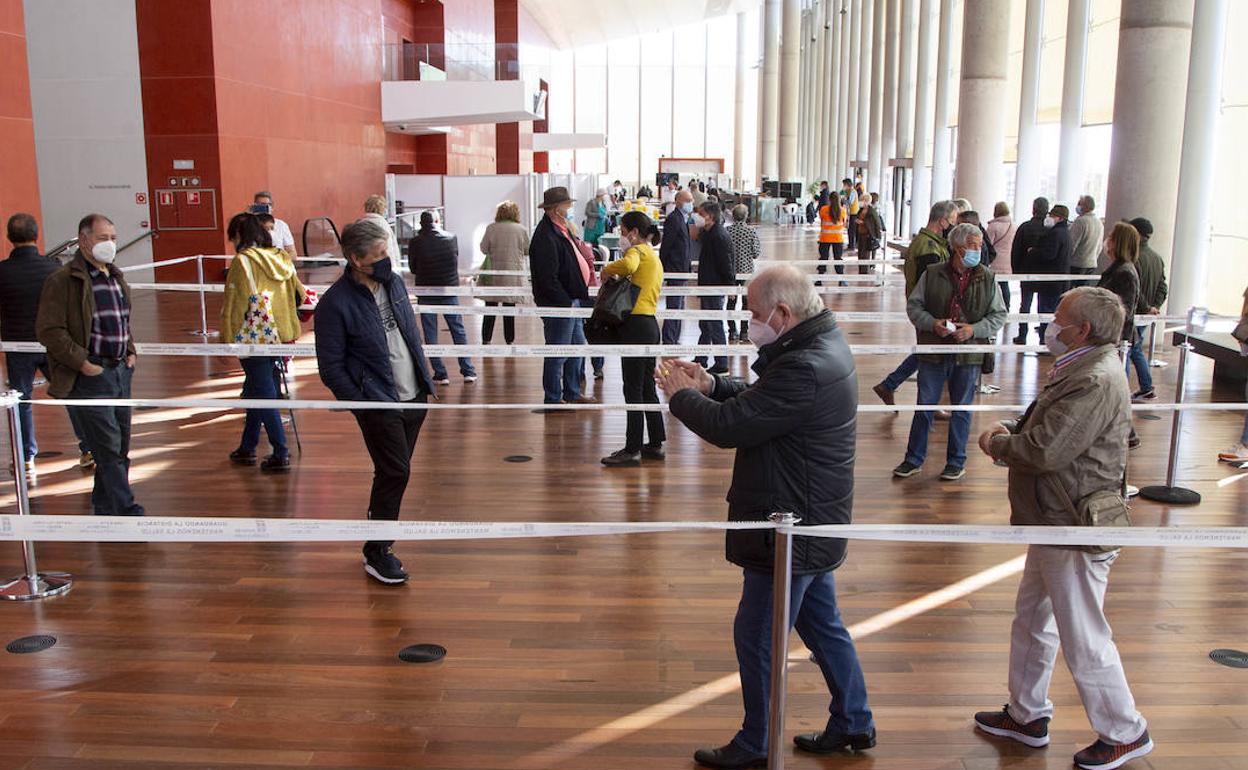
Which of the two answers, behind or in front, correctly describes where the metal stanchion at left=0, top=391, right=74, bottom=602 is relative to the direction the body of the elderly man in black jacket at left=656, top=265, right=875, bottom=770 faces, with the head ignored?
in front

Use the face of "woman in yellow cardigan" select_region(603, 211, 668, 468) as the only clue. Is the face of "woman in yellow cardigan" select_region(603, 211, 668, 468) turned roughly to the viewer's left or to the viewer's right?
to the viewer's left

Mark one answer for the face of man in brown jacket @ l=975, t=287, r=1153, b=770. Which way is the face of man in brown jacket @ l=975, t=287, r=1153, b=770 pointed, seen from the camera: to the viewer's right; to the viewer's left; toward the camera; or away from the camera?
to the viewer's left

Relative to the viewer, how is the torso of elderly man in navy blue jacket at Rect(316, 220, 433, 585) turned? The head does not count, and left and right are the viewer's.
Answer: facing the viewer and to the right of the viewer

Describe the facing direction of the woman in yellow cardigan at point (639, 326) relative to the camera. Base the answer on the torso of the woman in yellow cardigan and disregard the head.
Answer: to the viewer's left

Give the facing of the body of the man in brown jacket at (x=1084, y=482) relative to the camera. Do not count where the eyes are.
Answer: to the viewer's left

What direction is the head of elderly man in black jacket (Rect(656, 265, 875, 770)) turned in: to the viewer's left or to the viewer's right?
to the viewer's left

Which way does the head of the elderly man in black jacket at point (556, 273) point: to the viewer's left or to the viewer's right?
to the viewer's right

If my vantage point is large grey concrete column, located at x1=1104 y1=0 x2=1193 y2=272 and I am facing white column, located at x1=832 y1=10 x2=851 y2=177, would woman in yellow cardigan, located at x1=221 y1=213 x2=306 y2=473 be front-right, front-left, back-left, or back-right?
back-left

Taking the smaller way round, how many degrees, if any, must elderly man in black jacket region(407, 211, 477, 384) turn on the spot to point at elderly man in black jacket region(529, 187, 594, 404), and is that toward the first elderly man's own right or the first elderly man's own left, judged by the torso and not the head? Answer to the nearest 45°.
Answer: approximately 135° to the first elderly man's own right

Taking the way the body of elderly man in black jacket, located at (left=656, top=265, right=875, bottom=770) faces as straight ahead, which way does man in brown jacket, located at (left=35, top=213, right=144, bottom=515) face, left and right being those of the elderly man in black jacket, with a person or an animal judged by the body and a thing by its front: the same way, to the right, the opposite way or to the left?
the opposite way

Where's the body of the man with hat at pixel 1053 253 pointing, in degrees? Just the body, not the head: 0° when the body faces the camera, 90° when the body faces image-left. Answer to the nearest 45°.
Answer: approximately 90°

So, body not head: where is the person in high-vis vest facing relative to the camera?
away from the camera

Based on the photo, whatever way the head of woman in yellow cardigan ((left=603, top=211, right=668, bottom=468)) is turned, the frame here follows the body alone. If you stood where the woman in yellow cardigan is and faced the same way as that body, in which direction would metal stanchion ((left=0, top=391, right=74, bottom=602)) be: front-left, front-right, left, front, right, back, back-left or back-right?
front-left

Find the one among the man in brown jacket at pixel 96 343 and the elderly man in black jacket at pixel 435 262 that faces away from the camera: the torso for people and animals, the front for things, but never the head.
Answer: the elderly man in black jacket

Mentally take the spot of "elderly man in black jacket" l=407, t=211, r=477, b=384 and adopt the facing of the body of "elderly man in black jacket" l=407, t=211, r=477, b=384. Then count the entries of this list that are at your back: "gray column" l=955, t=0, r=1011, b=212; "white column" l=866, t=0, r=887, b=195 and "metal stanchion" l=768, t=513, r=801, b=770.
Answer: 1
